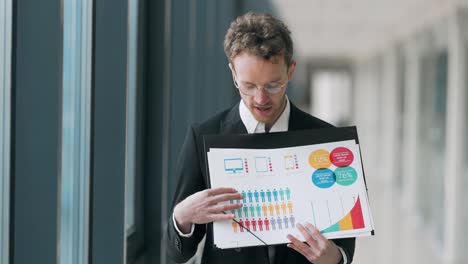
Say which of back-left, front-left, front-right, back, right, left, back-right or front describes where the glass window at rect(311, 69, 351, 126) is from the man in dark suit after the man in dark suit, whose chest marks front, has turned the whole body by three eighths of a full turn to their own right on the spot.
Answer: front-right

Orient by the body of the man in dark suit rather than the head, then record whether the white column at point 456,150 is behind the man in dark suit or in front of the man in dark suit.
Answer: behind

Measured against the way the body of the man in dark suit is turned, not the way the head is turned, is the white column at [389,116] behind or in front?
behind

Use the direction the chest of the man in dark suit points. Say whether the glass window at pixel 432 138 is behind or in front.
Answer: behind

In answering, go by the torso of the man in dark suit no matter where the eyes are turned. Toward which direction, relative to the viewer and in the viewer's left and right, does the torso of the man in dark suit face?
facing the viewer

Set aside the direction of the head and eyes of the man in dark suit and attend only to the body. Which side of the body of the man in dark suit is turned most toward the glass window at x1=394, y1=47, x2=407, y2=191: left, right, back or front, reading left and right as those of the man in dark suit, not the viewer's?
back

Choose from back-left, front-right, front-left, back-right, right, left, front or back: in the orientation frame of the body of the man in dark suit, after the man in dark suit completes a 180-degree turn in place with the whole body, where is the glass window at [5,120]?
left

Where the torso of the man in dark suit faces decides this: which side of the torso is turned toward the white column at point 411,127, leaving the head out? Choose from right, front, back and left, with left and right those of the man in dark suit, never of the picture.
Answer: back
